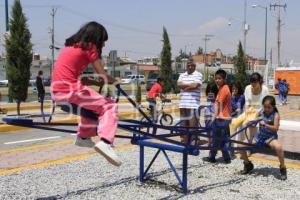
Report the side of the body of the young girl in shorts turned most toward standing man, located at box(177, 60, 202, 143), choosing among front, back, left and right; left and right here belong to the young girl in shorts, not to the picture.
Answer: right

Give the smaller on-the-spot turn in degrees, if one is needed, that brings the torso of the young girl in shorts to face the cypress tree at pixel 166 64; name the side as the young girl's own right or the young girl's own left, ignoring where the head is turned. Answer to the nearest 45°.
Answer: approximately 135° to the young girl's own right

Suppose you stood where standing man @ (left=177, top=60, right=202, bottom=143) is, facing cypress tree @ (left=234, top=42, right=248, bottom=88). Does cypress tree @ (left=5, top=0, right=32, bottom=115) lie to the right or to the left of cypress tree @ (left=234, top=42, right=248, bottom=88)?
left

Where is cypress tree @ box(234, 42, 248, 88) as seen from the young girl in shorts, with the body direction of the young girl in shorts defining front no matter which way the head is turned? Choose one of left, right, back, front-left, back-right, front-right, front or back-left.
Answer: back-right

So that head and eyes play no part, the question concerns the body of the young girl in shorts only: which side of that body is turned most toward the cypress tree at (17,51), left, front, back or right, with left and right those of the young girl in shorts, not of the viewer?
right

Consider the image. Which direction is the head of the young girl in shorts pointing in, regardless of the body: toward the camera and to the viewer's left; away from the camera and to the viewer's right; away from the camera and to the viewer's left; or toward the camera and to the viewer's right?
toward the camera and to the viewer's left

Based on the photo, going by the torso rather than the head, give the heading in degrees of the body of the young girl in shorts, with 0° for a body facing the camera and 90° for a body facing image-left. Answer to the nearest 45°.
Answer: approximately 45°

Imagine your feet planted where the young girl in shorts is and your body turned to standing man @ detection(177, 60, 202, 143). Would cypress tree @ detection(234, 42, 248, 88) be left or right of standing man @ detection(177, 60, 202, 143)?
right
